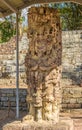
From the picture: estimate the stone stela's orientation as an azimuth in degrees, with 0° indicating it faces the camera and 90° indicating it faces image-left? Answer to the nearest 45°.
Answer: approximately 0°
